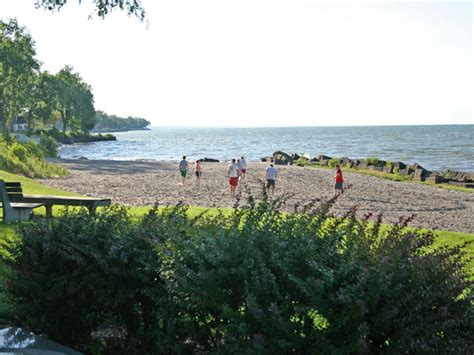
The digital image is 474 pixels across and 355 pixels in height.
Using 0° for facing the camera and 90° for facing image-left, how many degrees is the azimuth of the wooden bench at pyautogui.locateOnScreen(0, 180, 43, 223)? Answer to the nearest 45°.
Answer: approximately 270°

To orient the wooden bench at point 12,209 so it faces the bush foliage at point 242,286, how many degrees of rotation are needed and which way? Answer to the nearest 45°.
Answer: approximately 90° to its right

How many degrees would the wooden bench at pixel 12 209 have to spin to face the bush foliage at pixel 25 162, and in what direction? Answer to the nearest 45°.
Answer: approximately 90° to its left
